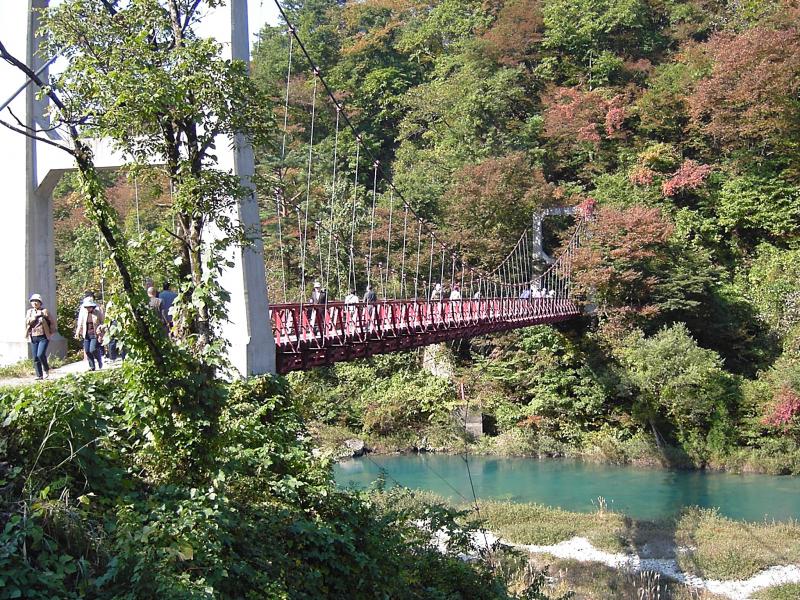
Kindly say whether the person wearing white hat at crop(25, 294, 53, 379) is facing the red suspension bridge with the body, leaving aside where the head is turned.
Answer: no

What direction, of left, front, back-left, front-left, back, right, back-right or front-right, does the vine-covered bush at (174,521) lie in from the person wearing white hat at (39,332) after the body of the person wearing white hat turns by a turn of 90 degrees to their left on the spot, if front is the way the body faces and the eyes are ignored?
right

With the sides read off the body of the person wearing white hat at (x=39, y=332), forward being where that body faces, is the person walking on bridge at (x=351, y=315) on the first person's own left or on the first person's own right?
on the first person's own left

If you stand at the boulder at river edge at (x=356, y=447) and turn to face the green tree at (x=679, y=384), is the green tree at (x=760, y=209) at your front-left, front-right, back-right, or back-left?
front-left

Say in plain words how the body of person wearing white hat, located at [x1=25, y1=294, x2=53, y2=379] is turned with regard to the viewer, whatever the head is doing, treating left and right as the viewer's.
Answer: facing the viewer

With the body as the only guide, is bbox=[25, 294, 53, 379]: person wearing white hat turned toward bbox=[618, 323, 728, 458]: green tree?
no

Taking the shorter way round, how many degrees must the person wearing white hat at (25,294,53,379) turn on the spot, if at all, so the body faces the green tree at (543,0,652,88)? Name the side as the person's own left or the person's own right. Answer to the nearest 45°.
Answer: approximately 135° to the person's own left

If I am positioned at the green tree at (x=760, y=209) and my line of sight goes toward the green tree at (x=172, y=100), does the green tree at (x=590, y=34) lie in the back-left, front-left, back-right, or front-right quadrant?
back-right

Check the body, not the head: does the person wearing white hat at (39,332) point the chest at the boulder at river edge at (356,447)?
no

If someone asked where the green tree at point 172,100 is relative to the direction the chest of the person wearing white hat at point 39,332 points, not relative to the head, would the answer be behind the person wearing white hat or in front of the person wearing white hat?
in front
